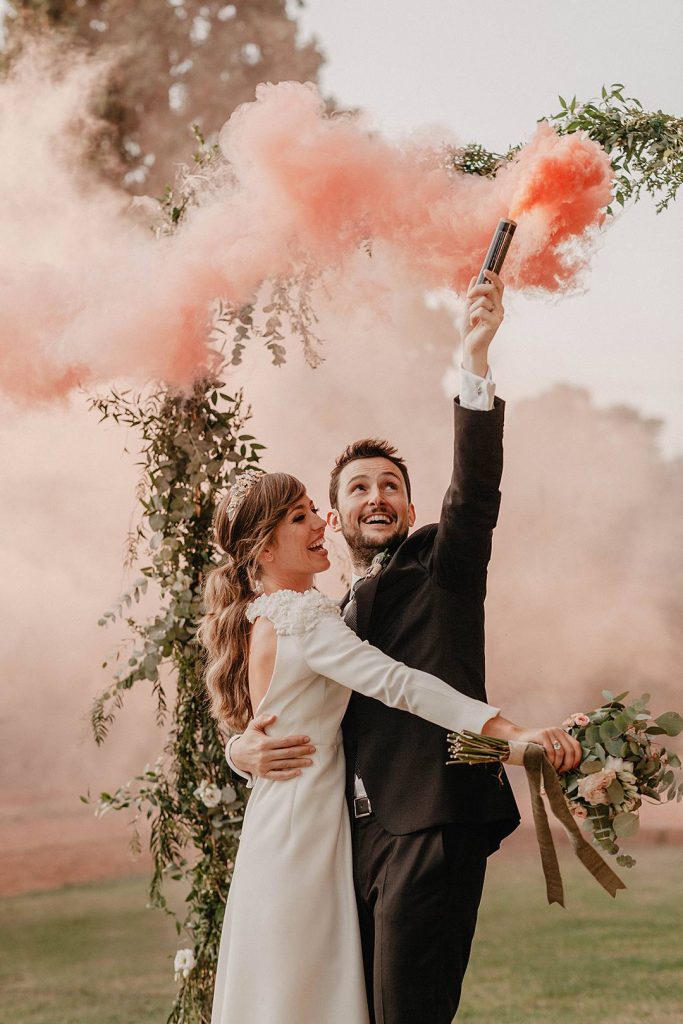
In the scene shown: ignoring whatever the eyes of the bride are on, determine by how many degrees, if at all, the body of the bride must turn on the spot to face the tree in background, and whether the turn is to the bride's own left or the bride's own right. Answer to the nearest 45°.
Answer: approximately 90° to the bride's own left

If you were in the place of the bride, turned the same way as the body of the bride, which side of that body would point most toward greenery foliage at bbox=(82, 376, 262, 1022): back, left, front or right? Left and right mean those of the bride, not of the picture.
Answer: left

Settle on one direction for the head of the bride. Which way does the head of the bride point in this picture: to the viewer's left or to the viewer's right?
to the viewer's right

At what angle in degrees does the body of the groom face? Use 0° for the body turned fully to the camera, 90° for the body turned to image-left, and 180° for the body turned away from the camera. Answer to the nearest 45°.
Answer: approximately 45°

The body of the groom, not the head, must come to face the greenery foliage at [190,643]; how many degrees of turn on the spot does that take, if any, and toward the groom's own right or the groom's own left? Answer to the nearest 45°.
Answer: approximately 90° to the groom's own right
